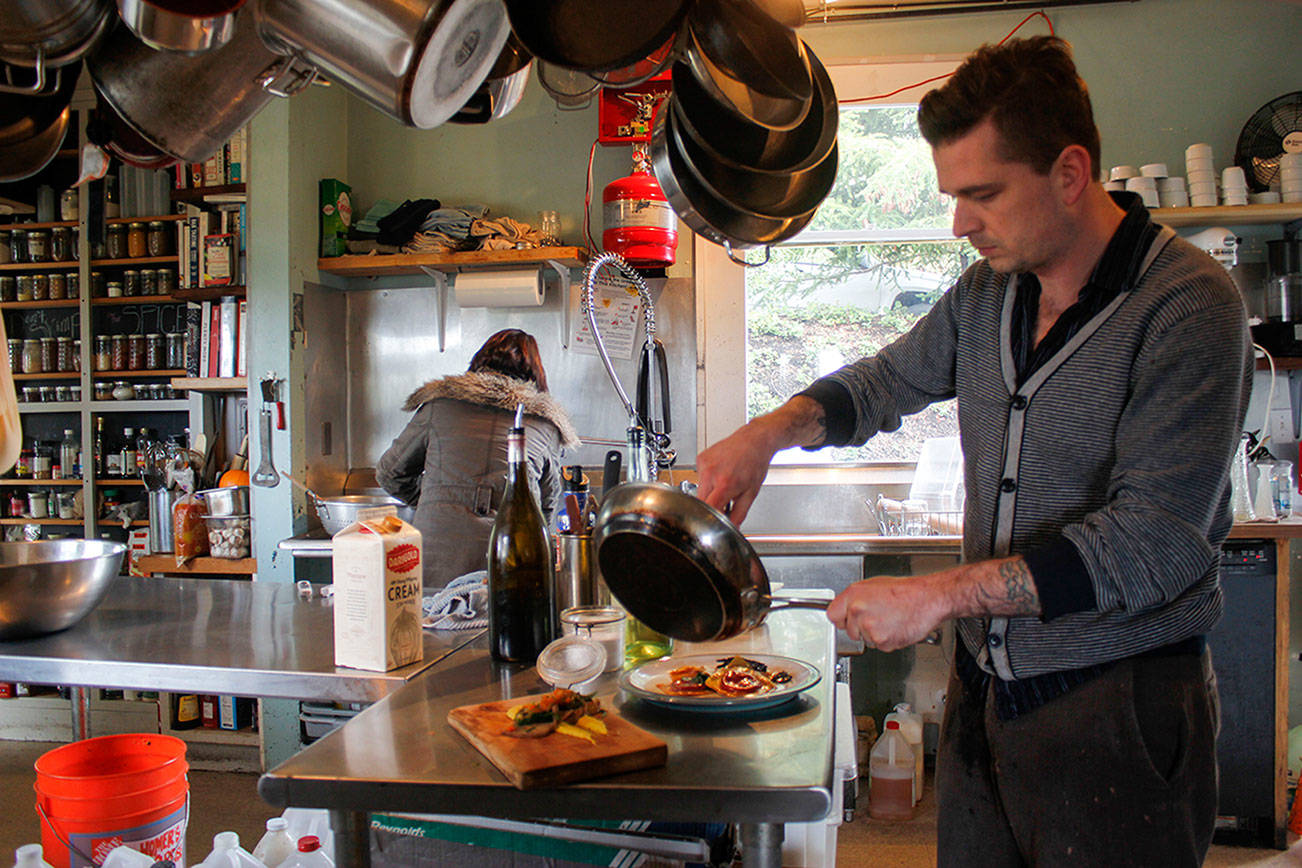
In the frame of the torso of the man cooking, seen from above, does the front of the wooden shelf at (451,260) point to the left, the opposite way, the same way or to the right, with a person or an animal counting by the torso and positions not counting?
to the left

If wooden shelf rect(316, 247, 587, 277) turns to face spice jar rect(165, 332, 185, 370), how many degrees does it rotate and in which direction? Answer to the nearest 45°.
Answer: approximately 135° to its right

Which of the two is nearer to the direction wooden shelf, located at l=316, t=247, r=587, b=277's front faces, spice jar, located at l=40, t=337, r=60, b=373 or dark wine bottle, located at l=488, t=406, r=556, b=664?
the dark wine bottle

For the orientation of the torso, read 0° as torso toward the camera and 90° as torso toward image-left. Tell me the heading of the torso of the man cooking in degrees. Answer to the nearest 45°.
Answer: approximately 45°

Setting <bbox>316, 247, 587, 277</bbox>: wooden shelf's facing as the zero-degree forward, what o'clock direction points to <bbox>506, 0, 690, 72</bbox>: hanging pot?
The hanging pot is roughly at 12 o'clock from the wooden shelf.

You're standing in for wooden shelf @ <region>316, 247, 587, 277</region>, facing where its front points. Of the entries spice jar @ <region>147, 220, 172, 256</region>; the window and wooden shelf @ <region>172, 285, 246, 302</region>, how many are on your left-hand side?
1

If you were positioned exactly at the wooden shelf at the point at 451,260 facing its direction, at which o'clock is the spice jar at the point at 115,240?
The spice jar is roughly at 4 o'clock from the wooden shelf.

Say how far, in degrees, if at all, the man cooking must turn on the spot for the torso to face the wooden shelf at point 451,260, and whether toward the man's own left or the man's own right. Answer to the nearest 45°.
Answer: approximately 90° to the man's own right

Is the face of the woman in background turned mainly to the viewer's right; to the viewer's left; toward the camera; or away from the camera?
away from the camera
